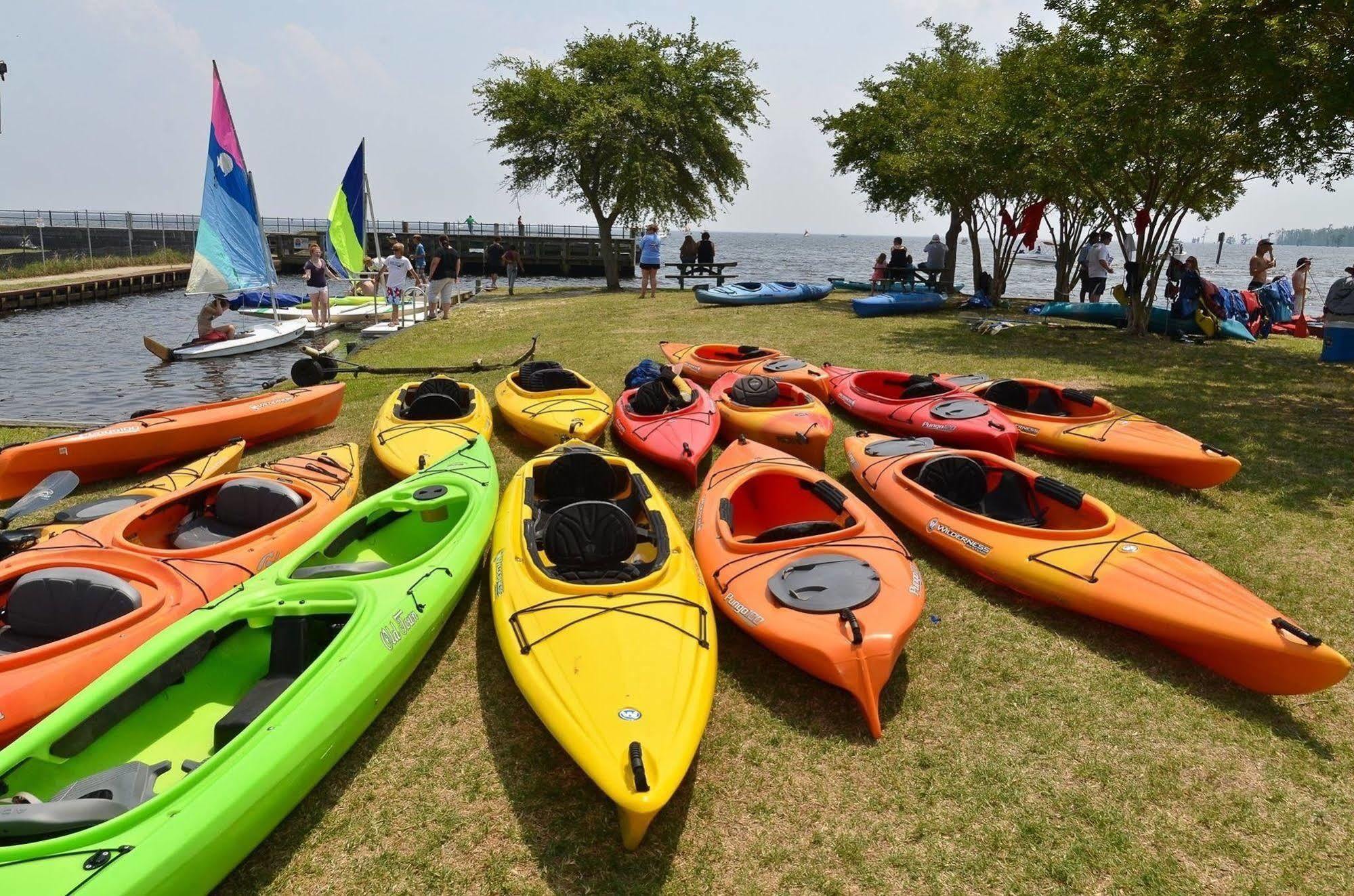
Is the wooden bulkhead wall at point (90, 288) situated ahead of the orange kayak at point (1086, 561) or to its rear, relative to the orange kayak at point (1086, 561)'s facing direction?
to the rear

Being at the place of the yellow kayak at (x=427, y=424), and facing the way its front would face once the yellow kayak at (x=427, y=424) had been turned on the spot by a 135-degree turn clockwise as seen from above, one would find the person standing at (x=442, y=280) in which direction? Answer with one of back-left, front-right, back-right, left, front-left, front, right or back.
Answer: front-right

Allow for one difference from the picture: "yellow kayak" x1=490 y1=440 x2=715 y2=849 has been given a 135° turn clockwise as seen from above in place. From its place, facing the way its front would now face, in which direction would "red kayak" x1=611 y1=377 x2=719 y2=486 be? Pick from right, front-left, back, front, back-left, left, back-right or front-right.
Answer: front-right

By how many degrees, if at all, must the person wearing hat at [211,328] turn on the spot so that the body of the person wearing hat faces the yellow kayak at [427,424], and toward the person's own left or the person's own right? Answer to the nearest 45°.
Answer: approximately 90° to the person's own right

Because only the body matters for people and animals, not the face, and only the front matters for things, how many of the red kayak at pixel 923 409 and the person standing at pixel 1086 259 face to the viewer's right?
1

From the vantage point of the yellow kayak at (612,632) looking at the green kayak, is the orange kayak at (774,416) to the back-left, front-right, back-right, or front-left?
back-right
